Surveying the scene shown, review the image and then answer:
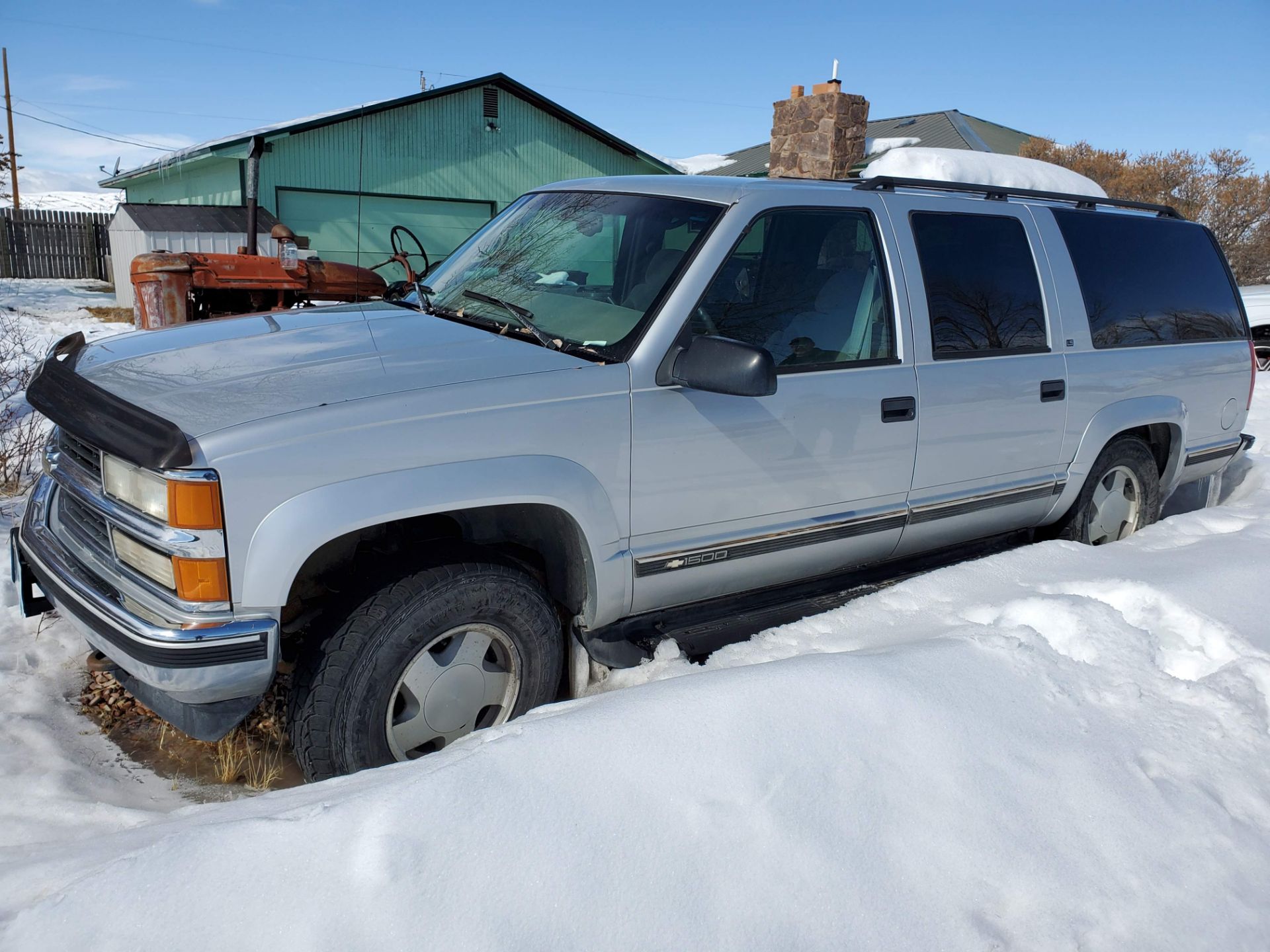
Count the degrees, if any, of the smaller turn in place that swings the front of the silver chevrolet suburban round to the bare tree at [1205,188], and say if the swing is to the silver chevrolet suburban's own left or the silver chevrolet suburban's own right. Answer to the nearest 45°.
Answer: approximately 180°

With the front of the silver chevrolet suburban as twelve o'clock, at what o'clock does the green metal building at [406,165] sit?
The green metal building is roughly at 4 o'clock from the silver chevrolet suburban.

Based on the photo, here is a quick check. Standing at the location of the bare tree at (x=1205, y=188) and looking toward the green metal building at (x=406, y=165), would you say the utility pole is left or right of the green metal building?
right

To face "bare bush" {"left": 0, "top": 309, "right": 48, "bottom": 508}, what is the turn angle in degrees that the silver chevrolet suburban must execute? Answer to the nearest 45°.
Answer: approximately 90° to its right

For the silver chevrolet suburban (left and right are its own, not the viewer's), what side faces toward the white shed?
right

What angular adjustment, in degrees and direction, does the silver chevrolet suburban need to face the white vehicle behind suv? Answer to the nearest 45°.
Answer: approximately 180°
